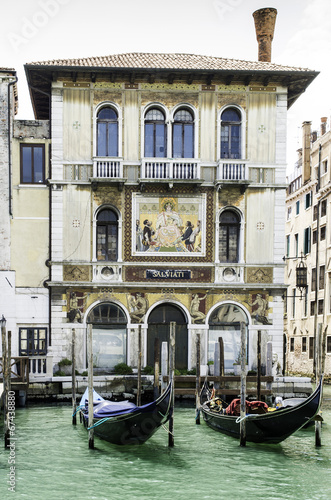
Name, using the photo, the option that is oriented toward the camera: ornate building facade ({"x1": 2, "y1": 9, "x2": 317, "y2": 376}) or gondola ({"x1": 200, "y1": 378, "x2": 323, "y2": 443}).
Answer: the ornate building facade

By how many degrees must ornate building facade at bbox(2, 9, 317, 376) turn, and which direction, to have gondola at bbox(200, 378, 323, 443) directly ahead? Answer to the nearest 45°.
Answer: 0° — it already faces it

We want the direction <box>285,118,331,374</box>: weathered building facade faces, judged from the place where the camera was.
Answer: facing the viewer and to the left of the viewer

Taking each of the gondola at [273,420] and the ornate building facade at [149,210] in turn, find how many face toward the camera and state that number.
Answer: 1

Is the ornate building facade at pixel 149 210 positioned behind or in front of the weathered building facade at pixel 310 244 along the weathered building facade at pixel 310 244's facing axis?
in front

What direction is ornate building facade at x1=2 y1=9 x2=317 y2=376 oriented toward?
toward the camera
